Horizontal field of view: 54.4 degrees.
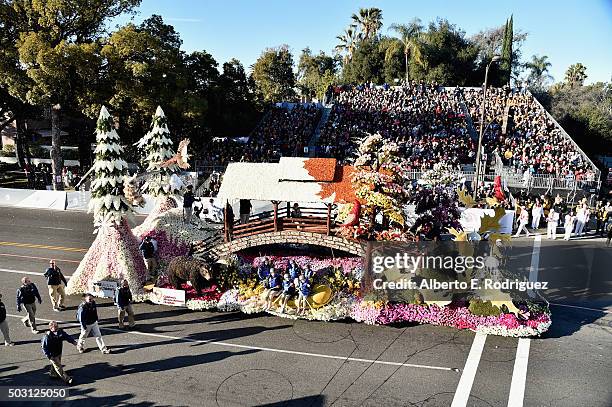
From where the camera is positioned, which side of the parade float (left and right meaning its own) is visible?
right

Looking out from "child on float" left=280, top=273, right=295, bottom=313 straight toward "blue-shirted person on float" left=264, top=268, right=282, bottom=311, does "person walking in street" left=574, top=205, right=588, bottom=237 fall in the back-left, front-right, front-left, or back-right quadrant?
back-right

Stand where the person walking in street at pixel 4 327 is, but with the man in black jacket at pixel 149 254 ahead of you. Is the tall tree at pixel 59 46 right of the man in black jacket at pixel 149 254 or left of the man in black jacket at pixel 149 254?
left
